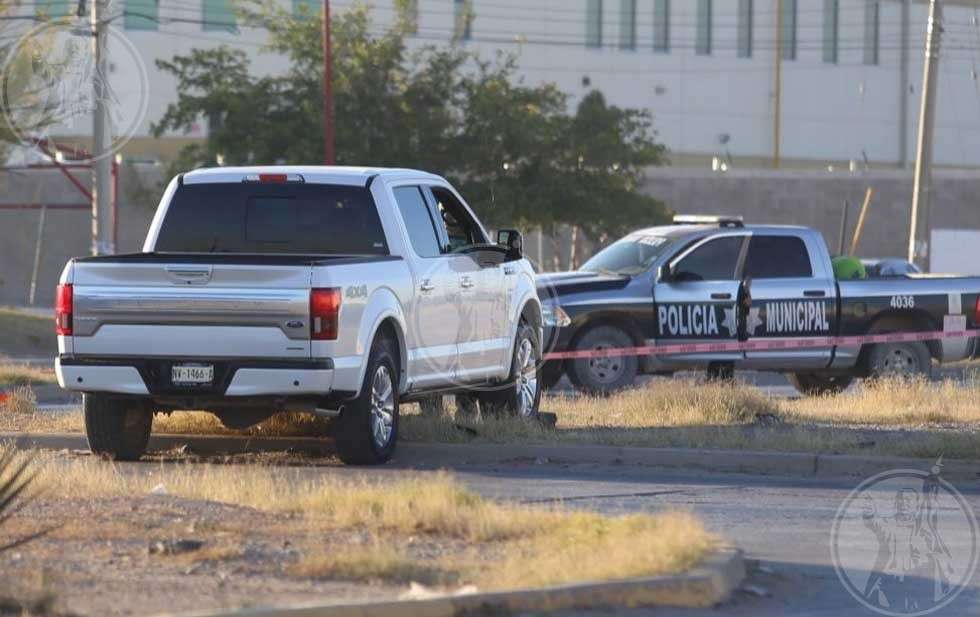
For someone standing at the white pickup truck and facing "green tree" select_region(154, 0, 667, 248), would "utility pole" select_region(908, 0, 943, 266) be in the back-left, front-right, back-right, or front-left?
front-right

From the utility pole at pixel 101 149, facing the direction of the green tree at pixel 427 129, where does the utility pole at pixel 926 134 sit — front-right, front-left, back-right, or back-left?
front-right

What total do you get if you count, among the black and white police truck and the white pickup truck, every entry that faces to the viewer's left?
1

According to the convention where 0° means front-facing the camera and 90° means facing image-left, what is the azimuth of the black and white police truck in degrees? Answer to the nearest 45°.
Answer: approximately 90°

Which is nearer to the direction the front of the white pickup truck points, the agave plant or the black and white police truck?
the black and white police truck

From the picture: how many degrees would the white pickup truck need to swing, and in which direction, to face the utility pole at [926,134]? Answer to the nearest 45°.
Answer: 0° — it already faces it

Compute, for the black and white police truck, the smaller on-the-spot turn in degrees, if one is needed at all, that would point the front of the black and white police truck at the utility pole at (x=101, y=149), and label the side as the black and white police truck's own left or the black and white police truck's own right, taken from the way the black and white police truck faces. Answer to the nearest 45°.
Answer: approximately 45° to the black and white police truck's own right

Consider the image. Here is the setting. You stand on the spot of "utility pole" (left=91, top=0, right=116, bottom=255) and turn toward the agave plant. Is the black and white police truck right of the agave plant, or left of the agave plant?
left

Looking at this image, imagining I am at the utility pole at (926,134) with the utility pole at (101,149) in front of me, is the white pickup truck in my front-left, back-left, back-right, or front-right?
front-left

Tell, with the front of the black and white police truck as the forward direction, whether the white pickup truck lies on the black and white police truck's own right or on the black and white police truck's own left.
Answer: on the black and white police truck's own left

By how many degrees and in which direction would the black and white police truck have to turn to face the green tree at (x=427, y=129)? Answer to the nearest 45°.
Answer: approximately 90° to its right

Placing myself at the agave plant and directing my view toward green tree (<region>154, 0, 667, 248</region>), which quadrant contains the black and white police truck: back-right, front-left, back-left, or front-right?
front-right

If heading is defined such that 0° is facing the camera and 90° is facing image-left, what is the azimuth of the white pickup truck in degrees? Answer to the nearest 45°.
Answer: approximately 225°

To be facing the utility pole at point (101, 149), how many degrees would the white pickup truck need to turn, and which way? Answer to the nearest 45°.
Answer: approximately 45° to its left
